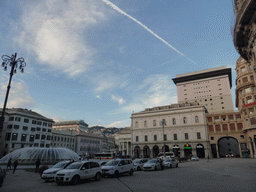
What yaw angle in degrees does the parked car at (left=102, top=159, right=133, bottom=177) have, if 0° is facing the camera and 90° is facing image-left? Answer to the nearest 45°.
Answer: approximately 45°

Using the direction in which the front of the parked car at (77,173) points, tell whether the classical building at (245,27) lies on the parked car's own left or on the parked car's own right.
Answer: on the parked car's own left

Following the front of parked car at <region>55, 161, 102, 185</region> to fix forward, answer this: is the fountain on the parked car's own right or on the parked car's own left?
on the parked car's own right

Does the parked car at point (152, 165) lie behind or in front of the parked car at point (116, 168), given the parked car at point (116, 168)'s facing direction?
behind

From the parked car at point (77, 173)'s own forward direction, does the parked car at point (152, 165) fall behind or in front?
behind

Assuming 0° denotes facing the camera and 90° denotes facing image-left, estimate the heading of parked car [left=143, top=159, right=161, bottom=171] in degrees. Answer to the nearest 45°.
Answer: approximately 45°

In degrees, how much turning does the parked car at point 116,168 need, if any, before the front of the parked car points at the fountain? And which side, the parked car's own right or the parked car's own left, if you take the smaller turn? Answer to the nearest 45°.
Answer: approximately 90° to the parked car's own right

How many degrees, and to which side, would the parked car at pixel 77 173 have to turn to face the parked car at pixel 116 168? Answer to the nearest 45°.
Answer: approximately 180°
